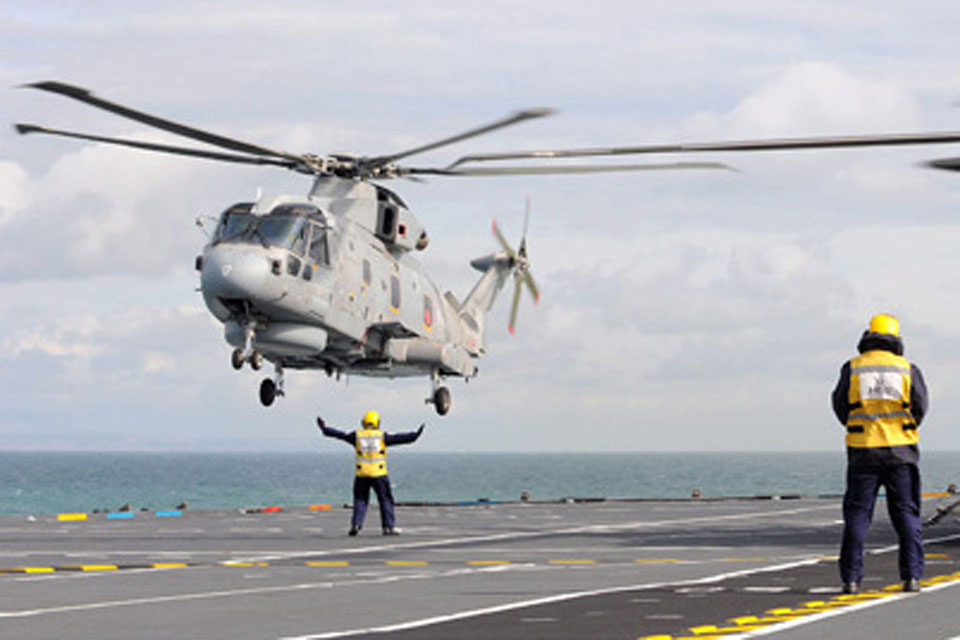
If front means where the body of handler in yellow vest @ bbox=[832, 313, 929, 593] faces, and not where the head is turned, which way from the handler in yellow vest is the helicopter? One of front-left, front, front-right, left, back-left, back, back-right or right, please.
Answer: front-left

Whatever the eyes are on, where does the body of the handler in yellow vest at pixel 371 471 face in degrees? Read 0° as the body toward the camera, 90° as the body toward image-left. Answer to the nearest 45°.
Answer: approximately 180°

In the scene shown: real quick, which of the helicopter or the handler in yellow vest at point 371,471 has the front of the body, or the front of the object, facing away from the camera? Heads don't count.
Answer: the handler in yellow vest

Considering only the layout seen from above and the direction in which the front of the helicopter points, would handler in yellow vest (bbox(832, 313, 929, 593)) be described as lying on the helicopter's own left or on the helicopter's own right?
on the helicopter's own left

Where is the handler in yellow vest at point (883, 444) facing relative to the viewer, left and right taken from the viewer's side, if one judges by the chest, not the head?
facing away from the viewer

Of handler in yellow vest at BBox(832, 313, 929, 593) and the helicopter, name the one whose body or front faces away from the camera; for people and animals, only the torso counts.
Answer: the handler in yellow vest

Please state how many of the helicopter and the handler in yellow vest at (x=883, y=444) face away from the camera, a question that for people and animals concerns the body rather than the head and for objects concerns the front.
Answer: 1

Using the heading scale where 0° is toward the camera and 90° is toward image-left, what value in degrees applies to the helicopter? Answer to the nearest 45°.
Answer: approximately 45°
